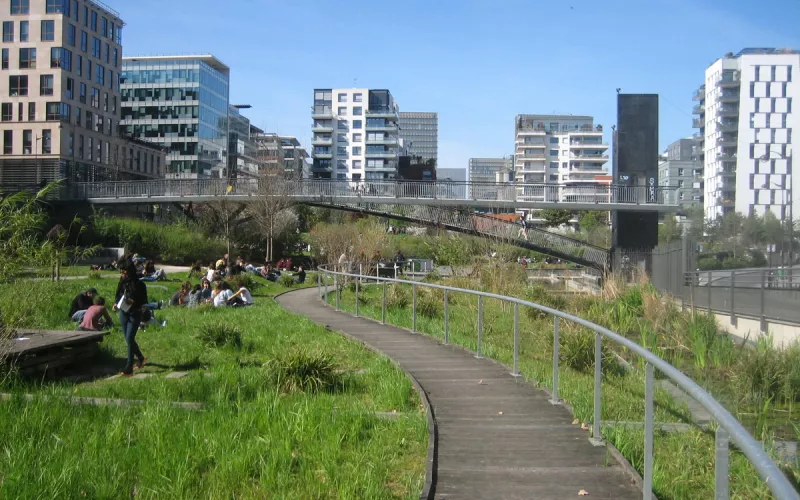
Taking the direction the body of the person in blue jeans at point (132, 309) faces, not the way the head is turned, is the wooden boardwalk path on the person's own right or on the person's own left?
on the person's own left

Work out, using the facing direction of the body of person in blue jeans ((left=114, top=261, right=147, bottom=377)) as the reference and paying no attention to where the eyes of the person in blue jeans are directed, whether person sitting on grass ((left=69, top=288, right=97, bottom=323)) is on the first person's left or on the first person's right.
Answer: on the first person's right

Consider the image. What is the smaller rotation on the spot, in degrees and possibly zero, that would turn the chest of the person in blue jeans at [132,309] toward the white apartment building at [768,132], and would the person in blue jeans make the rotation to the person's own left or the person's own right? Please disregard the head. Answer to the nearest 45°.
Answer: approximately 180°

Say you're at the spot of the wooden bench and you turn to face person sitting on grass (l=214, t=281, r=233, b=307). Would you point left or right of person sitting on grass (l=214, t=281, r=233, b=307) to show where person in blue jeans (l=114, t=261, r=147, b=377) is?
right

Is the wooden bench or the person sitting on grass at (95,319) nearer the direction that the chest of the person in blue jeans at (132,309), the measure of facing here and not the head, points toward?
the wooden bench

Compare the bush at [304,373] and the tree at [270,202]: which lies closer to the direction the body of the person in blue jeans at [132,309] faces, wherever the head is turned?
the bush

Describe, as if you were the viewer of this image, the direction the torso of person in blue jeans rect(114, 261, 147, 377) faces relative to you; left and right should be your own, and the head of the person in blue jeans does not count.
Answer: facing the viewer and to the left of the viewer

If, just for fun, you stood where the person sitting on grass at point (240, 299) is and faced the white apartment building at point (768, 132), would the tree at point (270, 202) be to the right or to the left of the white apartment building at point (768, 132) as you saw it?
left

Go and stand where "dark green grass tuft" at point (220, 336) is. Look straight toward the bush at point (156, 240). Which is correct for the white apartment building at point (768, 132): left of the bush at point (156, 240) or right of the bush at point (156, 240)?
right

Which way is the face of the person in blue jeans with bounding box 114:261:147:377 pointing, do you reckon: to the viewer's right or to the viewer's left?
to the viewer's left

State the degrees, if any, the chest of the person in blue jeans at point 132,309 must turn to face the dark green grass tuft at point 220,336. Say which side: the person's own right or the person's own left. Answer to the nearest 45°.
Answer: approximately 180°

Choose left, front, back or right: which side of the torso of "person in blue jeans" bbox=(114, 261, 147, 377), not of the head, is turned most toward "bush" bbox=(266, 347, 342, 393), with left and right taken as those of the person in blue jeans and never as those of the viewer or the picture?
left

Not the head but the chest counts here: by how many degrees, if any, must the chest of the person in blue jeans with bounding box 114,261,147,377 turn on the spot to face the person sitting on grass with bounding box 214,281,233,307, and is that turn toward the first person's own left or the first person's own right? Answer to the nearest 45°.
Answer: approximately 135° to the first person's own right
